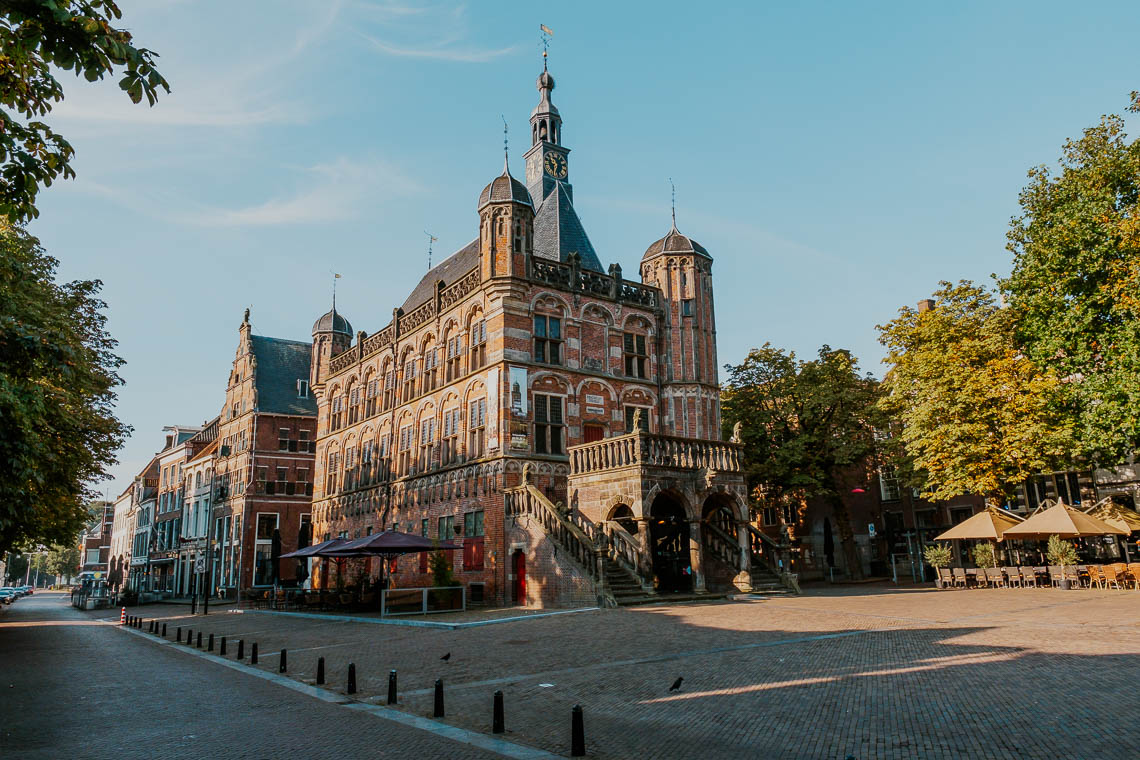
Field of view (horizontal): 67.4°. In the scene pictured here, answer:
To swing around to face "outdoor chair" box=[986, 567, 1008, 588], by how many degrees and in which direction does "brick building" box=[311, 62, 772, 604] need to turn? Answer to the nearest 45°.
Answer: approximately 45° to its left

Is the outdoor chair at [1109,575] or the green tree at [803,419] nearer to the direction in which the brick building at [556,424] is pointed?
the outdoor chair

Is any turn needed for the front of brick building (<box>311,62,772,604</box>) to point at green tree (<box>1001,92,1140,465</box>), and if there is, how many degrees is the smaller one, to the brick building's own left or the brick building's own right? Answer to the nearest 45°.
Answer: approximately 45° to the brick building's own left

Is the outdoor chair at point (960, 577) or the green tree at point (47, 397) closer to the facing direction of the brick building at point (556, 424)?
the outdoor chair

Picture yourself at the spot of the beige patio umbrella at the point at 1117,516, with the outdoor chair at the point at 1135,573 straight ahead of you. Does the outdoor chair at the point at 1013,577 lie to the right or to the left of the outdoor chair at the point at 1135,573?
right

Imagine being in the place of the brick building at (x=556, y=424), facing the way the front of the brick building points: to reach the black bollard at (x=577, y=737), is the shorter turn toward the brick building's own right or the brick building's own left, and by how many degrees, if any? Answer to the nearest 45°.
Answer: approximately 45° to the brick building's own right

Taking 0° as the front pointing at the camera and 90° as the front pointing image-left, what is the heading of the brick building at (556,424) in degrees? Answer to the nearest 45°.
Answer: approximately 315°

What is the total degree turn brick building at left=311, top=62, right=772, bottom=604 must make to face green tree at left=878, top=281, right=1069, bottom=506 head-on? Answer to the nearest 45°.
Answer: approximately 45° to its left

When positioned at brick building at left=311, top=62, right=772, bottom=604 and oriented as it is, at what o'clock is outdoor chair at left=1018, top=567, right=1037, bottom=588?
The outdoor chair is roughly at 11 o'clock from the brick building.

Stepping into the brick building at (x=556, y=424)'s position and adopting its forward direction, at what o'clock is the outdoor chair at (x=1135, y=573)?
The outdoor chair is roughly at 11 o'clock from the brick building.
